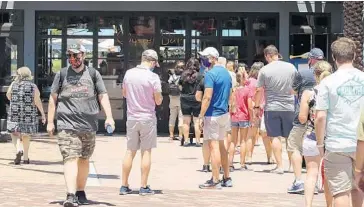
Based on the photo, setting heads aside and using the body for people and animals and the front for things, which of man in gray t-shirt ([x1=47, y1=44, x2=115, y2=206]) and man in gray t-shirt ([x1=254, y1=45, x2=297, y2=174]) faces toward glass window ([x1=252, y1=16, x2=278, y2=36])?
man in gray t-shirt ([x1=254, y1=45, x2=297, y2=174])

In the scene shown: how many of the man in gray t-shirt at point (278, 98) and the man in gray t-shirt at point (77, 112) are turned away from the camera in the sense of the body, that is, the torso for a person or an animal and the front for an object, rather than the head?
1

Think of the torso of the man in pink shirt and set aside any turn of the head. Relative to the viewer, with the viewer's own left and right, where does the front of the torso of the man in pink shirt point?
facing away from the viewer and to the right of the viewer

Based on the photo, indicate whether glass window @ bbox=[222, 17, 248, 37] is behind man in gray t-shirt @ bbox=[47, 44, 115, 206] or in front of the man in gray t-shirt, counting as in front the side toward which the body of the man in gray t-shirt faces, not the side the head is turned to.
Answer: behind

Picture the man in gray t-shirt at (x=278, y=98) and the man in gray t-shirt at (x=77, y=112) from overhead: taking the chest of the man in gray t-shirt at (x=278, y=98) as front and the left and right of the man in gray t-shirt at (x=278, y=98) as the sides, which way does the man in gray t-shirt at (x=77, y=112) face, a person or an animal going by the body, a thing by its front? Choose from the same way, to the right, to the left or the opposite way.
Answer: the opposite way

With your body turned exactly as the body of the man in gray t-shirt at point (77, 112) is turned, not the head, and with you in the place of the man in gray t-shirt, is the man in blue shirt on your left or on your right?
on your left

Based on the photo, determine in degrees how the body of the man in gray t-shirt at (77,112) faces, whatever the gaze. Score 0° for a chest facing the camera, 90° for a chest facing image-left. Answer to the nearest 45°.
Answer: approximately 0°

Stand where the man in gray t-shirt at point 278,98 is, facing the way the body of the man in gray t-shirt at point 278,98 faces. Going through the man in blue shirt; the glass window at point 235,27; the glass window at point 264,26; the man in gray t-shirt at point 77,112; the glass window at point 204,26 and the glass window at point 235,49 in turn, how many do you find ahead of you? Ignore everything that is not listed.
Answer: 4

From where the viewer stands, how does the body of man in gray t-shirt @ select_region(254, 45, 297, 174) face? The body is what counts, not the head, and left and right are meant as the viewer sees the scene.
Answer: facing away from the viewer
